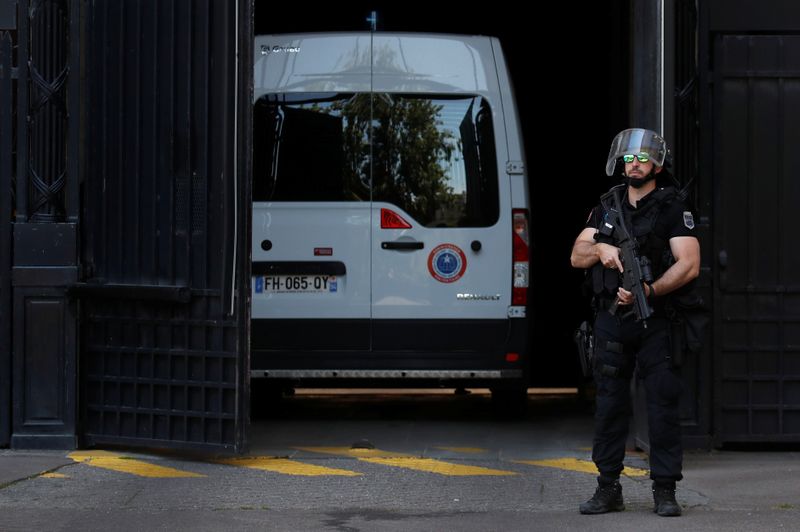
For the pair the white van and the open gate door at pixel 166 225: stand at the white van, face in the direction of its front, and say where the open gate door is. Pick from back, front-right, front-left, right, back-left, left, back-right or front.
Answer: back-left

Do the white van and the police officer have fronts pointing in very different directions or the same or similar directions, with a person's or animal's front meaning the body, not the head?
very different directions

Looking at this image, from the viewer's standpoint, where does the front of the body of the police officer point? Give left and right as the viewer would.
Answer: facing the viewer

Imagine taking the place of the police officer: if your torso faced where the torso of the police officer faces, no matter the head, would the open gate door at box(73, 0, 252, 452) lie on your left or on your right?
on your right

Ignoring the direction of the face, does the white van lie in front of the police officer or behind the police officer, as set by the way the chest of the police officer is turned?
behind

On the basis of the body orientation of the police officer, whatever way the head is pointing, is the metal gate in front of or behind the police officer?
behind

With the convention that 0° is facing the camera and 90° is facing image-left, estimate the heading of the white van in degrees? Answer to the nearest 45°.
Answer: approximately 180°
